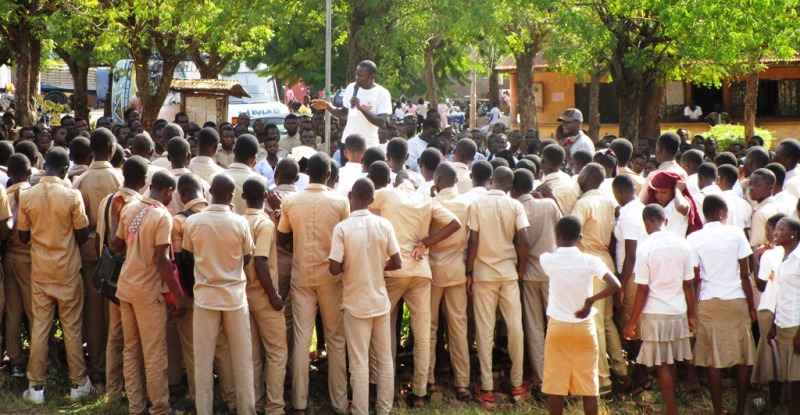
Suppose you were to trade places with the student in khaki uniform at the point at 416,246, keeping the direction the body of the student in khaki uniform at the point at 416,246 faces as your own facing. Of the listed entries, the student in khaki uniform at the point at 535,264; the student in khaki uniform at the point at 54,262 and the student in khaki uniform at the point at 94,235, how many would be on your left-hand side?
2

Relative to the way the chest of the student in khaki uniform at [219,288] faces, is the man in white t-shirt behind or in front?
in front

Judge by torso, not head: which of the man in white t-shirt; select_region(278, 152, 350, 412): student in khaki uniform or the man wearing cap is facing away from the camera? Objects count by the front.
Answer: the student in khaki uniform

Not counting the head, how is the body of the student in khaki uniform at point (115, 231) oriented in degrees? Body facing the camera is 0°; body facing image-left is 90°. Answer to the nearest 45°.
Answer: approximately 225°

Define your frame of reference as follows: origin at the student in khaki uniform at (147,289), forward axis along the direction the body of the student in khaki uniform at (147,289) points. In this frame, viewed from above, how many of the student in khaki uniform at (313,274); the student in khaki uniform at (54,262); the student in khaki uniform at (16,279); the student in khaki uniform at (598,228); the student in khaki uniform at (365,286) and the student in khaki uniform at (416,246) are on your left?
2

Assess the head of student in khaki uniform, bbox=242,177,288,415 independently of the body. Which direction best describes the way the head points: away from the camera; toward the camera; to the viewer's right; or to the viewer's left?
away from the camera

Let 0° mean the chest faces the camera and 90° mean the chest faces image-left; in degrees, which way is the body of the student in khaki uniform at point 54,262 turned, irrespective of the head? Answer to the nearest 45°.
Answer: approximately 180°

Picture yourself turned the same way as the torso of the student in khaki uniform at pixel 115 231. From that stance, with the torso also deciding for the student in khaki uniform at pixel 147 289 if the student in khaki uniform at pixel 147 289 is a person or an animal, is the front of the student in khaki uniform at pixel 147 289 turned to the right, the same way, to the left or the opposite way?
the same way

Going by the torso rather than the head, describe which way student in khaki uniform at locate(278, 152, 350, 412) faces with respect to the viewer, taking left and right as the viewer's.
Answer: facing away from the viewer

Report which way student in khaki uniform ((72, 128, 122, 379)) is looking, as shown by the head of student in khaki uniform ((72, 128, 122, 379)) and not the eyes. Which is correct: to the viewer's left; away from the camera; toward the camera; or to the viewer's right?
away from the camera

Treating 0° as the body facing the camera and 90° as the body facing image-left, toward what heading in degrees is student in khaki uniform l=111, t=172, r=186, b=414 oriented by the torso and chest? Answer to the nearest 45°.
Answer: approximately 225°

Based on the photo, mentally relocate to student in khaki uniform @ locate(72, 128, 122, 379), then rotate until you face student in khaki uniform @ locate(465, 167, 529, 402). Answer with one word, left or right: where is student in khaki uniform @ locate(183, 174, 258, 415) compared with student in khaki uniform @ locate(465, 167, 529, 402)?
right

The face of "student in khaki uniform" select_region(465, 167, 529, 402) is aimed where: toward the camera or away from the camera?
away from the camera

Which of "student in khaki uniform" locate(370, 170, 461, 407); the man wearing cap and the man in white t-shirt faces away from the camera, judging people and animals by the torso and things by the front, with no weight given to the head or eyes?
the student in khaki uniform

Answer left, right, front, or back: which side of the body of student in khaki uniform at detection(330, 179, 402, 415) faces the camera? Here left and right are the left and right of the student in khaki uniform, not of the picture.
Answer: back

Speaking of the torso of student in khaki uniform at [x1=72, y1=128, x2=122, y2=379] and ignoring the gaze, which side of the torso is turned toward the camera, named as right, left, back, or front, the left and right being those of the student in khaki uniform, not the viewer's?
back
